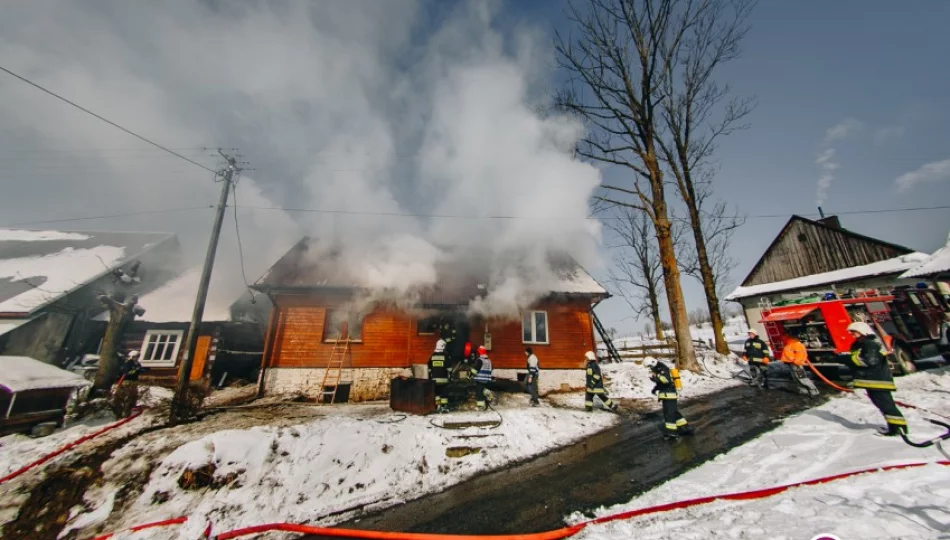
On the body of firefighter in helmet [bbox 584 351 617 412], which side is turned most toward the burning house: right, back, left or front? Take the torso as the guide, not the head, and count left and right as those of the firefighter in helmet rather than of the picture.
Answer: front

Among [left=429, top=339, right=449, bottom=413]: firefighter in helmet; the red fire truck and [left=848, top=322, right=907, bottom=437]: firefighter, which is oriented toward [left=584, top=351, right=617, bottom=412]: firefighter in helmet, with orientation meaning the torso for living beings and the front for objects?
the firefighter

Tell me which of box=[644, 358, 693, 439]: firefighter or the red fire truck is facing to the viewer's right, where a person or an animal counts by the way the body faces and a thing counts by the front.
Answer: the red fire truck

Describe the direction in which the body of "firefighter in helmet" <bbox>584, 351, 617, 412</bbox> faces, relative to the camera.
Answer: to the viewer's left

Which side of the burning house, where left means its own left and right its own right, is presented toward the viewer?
front

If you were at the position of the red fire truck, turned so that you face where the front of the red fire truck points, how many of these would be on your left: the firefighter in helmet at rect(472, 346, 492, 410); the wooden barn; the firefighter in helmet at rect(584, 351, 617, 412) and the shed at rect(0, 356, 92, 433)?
1

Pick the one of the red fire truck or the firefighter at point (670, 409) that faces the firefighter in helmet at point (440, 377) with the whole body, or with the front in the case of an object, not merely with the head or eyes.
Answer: the firefighter

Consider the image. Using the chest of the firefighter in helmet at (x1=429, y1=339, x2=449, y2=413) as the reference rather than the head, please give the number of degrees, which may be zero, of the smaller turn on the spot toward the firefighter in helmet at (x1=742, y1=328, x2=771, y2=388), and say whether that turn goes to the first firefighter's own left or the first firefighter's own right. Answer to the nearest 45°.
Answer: approximately 90° to the first firefighter's own right

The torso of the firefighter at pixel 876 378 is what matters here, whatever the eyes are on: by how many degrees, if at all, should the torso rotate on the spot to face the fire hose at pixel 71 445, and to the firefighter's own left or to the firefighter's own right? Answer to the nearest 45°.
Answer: approximately 45° to the firefighter's own left

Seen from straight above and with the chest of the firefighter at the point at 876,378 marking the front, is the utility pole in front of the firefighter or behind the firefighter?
in front

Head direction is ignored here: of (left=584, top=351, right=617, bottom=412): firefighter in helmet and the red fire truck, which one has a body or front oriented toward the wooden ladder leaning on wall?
the firefighter in helmet

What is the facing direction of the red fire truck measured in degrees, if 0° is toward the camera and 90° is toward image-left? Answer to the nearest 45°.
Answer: approximately 270°

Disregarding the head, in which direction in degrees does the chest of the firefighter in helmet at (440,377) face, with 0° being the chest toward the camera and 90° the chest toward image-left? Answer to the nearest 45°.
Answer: approximately 180°

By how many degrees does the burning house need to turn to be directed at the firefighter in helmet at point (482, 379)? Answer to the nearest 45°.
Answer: approximately 45° to its left

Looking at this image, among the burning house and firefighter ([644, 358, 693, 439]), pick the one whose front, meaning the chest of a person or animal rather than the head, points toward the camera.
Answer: the burning house

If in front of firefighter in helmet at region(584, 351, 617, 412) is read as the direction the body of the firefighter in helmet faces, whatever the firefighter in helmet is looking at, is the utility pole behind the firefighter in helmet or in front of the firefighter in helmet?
in front

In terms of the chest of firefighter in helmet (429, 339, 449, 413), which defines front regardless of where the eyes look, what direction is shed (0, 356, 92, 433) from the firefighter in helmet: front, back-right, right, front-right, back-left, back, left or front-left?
left

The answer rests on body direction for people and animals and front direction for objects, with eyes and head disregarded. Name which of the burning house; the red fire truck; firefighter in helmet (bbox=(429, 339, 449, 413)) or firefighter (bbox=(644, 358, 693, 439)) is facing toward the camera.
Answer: the burning house

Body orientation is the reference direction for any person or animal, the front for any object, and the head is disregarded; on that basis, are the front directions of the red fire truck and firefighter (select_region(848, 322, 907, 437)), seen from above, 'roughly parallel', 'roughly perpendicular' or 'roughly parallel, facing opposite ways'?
roughly parallel, facing opposite ways
